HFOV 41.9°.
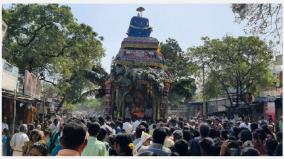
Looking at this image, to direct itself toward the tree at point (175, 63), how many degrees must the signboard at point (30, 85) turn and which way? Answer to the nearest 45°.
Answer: approximately 90° to its left

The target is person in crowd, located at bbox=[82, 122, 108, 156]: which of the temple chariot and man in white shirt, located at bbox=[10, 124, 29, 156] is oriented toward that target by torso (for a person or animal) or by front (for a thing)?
the temple chariot

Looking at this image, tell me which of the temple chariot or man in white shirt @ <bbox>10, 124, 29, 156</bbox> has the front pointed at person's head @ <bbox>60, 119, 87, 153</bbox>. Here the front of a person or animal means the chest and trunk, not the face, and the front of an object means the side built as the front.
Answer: the temple chariot

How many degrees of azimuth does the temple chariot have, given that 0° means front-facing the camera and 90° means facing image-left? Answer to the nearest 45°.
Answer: approximately 0°

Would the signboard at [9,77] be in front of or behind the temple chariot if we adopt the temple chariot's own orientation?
in front

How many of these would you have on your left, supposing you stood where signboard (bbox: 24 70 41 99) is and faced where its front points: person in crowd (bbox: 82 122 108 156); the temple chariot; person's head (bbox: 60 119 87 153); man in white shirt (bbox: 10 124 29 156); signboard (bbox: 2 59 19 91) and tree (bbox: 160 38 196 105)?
2

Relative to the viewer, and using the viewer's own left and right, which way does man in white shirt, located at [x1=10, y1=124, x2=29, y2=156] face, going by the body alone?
facing away from the viewer and to the right of the viewer

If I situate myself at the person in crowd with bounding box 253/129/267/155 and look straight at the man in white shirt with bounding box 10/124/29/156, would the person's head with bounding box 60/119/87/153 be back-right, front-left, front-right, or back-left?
front-left

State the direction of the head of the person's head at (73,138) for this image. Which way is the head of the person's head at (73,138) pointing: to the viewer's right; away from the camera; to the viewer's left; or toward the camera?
away from the camera

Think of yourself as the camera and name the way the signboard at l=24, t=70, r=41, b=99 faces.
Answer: facing the viewer and to the right of the viewer

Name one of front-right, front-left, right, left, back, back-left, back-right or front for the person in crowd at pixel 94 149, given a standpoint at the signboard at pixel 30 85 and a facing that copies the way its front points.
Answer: front-right

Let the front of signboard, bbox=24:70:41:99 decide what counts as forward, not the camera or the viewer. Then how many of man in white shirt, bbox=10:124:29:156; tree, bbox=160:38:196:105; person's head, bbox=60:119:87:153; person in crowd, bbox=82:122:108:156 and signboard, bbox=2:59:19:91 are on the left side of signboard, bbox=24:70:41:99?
1

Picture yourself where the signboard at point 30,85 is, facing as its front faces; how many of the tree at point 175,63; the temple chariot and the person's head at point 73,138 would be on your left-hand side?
2

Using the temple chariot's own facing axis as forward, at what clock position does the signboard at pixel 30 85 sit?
The signboard is roughly at 1 o'clock from the temple chariot.

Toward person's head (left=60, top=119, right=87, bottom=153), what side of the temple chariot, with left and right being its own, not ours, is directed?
front
